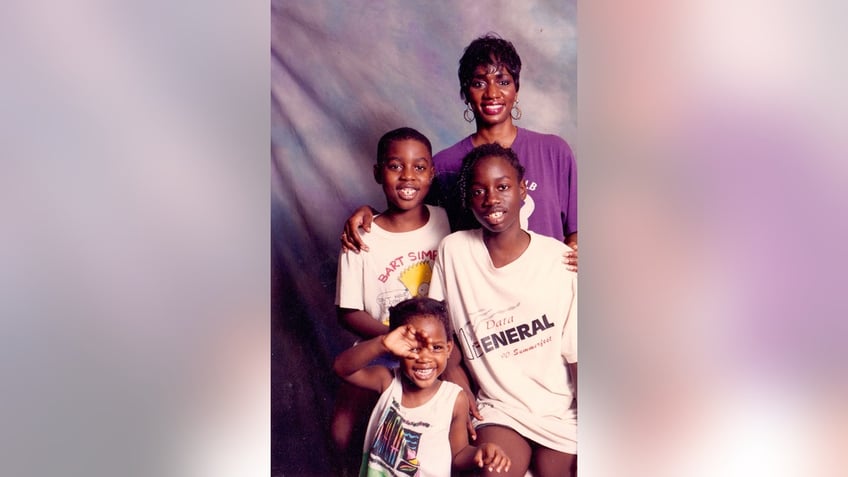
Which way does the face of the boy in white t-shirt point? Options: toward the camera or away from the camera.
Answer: toward the camera

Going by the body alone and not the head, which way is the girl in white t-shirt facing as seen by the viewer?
toward the camera

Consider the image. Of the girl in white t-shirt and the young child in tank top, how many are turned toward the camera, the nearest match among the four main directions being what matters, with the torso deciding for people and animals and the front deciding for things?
2

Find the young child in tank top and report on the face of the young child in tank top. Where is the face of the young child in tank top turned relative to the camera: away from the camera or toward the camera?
toward the camera

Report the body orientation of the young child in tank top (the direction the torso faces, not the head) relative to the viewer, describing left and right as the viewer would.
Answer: facing the viewer

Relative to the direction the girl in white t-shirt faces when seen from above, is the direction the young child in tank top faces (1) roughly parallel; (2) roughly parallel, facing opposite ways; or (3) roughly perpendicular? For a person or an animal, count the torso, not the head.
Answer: roughly parallel

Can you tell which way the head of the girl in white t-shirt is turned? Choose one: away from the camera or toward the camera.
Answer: toward the camera
